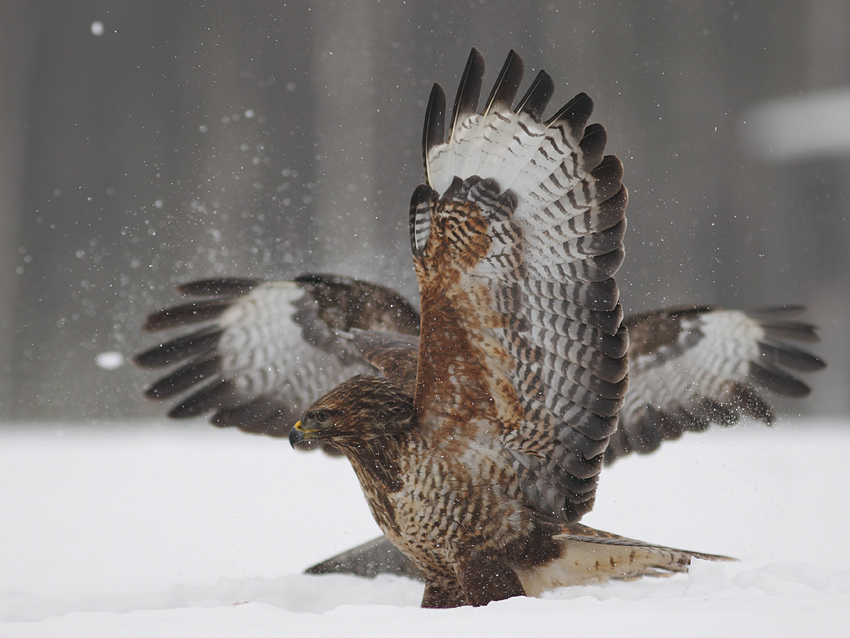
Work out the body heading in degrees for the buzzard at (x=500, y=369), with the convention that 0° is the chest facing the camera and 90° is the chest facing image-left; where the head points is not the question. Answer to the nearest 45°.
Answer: approximately 90°
